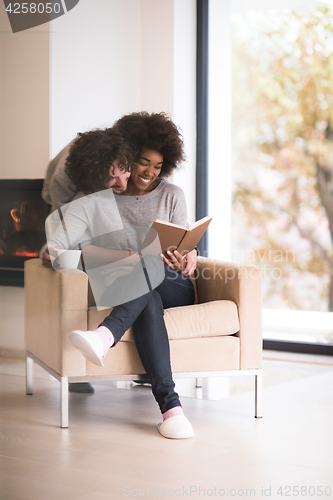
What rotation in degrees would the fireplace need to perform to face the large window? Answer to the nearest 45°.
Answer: approximately 135° to its left
